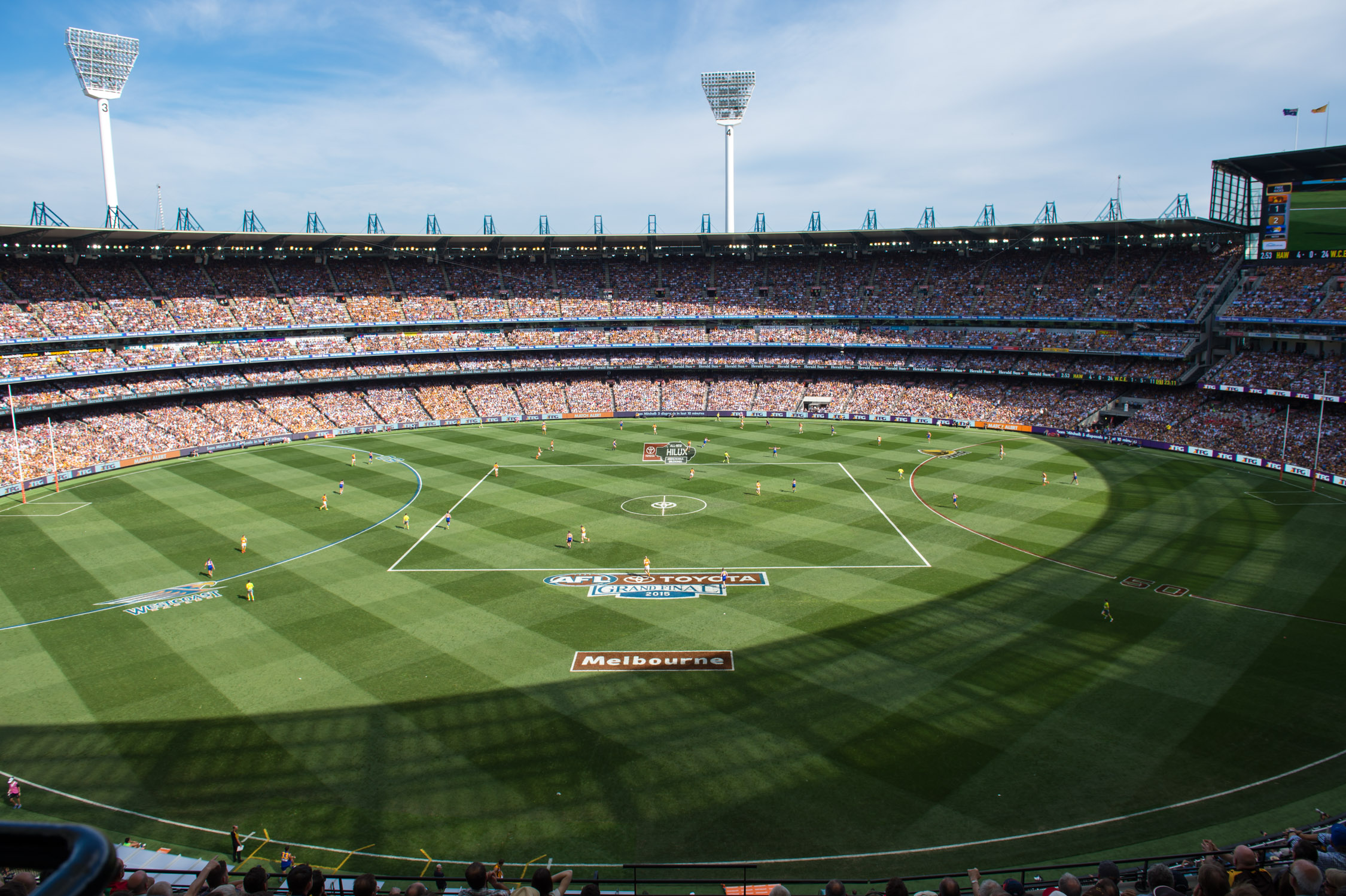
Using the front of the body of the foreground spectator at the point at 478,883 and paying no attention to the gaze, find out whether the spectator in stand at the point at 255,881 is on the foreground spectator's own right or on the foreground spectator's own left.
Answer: on the foreground spectator's own left

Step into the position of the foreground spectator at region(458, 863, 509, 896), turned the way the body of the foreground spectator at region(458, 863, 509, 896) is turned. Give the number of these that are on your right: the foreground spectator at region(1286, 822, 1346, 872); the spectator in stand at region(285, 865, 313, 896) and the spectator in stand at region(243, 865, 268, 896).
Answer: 1

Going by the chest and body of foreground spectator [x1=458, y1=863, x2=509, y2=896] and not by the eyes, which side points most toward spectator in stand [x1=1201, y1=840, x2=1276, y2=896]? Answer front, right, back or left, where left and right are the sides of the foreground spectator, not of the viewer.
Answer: right

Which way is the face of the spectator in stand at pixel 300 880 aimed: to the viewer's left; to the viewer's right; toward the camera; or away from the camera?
away from the camera

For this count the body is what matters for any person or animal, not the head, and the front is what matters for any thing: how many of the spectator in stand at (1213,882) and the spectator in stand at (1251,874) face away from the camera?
2

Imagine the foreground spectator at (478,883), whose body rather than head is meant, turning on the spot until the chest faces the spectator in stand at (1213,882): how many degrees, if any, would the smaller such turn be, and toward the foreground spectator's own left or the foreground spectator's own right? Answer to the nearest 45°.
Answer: approximately 135° to the foreground spectator's own right

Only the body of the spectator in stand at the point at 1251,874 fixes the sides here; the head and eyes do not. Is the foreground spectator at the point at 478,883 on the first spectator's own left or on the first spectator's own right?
on the first spectator's own left

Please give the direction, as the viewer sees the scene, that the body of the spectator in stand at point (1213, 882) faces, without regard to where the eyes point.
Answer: away from the camera

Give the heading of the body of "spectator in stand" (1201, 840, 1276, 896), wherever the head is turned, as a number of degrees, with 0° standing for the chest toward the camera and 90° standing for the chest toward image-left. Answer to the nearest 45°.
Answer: approximately 180°

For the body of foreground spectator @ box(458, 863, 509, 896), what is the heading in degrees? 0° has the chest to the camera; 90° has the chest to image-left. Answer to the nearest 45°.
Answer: approximately 180°

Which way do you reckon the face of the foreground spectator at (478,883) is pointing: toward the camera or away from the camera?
away from the camera
